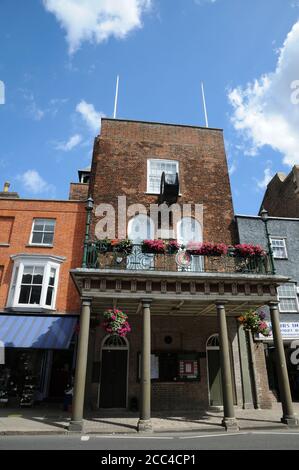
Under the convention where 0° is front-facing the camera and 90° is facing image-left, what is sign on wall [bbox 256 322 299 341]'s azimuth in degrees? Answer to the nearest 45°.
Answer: approximately 0°

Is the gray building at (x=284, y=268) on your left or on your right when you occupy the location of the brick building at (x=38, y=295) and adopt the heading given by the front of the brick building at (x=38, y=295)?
on your left

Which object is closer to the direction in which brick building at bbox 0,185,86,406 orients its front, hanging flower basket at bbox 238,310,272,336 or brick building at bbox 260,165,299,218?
the hanging flower basket

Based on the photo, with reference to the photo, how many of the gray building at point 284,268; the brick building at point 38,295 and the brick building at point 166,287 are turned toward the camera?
3

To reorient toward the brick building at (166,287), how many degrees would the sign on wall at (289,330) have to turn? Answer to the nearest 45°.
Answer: approximately 45° to its right

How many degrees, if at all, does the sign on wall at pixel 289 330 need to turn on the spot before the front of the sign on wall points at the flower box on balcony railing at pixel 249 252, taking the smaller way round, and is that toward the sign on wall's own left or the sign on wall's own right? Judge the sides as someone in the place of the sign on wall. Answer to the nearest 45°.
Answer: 0° — it already faces it

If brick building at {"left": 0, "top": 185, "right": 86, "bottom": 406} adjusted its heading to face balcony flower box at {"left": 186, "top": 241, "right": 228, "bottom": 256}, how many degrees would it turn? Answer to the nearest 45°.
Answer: approximately 45° to its left

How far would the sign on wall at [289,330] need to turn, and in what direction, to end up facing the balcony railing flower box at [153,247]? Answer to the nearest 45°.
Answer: approximately 45° to its right

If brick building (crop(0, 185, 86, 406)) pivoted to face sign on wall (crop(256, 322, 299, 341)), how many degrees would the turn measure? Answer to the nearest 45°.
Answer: approximately 90° to its left

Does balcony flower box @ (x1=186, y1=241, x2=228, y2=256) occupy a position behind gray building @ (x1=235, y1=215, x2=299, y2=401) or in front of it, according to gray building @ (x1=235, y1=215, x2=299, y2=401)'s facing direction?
in front

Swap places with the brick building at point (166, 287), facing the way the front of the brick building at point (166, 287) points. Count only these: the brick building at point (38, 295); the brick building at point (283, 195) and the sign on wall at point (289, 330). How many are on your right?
1

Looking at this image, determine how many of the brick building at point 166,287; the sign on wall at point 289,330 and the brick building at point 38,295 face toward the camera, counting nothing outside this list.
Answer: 3

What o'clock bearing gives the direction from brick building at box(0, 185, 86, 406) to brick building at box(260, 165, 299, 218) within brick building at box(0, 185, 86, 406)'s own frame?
brick building at box(260, 165, 299, 218) is roughly at 9 o'clock from brick building at box(0, 185, 86, 406).
